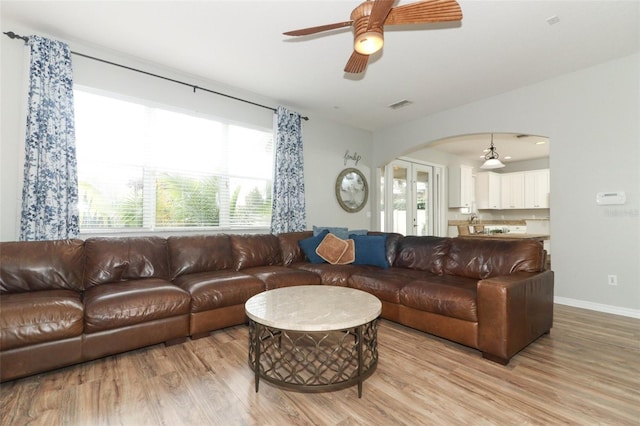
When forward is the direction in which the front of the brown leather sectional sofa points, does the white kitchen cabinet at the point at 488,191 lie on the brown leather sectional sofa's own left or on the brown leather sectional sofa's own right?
on the brown leather sectional sofa's own left

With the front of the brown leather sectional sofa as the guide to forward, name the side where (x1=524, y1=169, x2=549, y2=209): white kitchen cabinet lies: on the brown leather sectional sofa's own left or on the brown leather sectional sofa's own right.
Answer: on the brown leather sectional sofa's own left

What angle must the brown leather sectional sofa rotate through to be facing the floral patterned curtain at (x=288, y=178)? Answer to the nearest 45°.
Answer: approximately 135° to its left

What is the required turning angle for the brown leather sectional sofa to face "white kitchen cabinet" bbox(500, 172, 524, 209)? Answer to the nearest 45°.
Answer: approximately 135° to its left

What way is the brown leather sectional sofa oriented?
toward the camera
